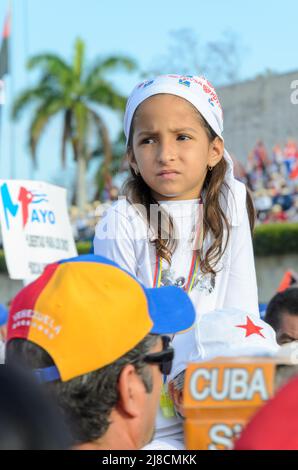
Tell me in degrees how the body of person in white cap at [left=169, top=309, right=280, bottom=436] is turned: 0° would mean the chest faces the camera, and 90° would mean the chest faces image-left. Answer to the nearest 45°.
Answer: approximately 315°

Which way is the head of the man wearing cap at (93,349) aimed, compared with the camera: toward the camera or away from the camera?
away from the camera

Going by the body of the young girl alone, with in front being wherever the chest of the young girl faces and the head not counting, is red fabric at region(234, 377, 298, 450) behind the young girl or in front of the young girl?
in front

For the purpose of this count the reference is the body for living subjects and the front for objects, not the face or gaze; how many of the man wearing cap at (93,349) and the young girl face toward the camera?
1

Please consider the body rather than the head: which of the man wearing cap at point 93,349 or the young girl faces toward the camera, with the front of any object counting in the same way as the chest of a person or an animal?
the young girl

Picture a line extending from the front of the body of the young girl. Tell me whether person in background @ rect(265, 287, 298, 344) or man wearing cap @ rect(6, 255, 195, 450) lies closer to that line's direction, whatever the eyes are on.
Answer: the man wearing cap

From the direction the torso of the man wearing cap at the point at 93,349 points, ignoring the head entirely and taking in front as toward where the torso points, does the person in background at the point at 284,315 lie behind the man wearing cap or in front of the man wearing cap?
in front

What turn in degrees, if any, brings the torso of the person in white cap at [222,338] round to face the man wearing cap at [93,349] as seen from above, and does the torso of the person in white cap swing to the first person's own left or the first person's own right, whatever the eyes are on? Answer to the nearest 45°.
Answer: approximately 90° to the first person's own right

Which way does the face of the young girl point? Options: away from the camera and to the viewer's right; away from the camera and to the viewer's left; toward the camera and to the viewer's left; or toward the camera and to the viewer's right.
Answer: toward the camera and to the viewer's left

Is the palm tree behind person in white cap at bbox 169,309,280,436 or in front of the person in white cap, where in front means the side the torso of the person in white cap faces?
behind

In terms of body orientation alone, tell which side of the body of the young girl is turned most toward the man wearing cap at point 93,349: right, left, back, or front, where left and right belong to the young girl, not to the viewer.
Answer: front

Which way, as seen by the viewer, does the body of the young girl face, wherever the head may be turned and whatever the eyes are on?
toward the camera
